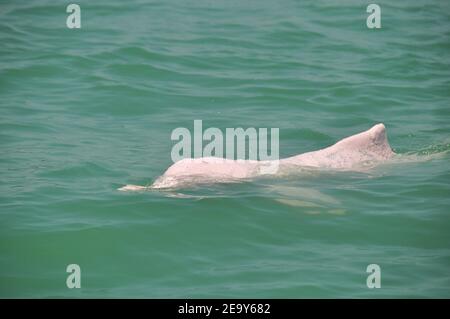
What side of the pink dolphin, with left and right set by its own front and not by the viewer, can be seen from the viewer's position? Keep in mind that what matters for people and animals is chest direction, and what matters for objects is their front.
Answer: left
